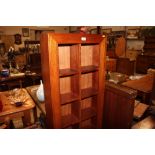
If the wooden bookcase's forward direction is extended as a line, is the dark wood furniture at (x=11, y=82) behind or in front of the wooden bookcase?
behind

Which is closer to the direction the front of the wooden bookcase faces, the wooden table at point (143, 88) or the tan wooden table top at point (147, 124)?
the tan wooden table top

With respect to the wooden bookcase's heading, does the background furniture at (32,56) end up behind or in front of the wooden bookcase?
behind

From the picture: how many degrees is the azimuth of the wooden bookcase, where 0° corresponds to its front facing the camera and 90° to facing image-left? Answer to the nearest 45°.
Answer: approximately 315°

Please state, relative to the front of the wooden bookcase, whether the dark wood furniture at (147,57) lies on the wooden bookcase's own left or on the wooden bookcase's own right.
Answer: on the wooden bookcase's own left

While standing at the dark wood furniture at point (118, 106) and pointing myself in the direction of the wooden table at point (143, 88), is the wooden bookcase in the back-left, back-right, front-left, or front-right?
back-left

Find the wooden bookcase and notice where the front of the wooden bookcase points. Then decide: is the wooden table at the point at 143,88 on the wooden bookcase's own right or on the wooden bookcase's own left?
on the wooden bookcase's own left

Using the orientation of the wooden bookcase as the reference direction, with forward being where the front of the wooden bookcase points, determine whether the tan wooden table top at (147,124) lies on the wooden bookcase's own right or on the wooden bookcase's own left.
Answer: on the wooden bookcase's own left
